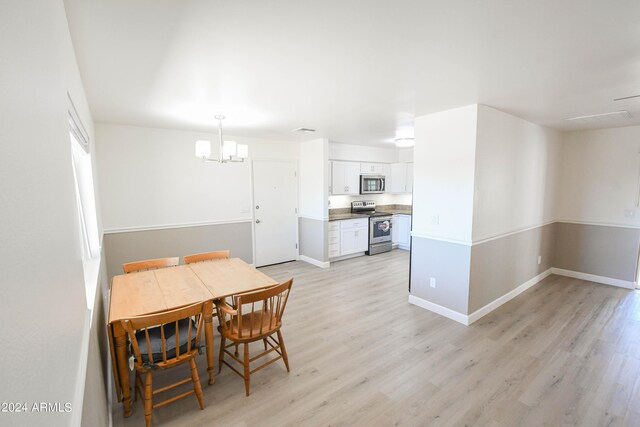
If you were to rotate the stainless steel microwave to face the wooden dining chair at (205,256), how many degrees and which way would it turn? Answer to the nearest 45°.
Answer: approximately 90° to its right

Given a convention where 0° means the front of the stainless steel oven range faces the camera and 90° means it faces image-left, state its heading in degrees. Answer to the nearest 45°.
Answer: approximately 315°

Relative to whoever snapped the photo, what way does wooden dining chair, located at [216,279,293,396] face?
facing away from the viewer and to the left of the viewer

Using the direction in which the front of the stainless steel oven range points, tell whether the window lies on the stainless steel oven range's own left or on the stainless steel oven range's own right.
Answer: on the stainless steel oven range's own right

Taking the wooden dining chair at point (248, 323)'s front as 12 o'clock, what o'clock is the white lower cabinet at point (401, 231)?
The white lower cabinet is roughly at 3 o'clock from the wooden dining chair.

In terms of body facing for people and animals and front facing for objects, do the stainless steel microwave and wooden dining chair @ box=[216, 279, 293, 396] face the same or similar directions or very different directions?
very different directions

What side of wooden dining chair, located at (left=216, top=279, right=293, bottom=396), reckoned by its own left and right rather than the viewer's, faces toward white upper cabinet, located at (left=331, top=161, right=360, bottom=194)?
right

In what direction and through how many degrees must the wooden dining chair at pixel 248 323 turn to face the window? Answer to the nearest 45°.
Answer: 0° — it already faces it

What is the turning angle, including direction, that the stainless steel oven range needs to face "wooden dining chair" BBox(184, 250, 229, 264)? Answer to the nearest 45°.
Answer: approximately 90° to its right

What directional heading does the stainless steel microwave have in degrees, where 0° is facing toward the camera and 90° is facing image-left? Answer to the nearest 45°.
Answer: approximately 315°

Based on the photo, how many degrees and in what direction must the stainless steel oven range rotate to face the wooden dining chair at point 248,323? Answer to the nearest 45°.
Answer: approximately 45° to its right
